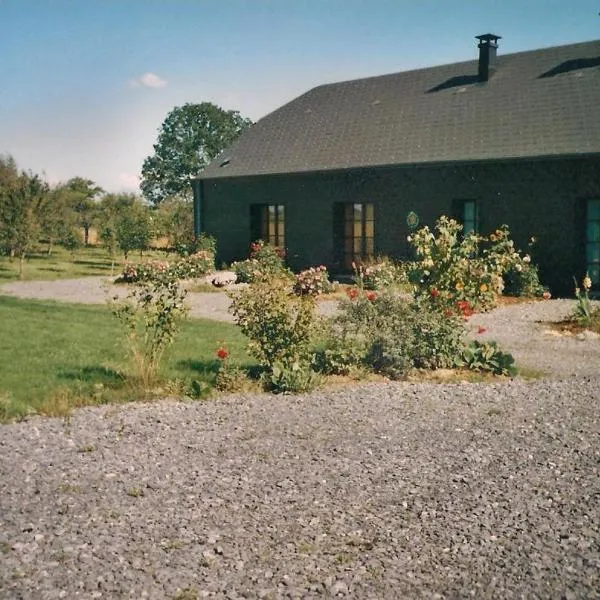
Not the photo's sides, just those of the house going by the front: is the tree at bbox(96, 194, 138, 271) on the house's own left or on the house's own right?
on the house's own right

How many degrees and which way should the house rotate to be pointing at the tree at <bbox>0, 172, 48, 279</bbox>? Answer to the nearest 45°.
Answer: approximately 45° to its right

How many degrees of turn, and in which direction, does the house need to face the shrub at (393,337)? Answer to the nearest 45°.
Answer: approximately 45° to its left

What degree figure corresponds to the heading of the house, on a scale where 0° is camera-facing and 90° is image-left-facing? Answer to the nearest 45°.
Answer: approximately 45°

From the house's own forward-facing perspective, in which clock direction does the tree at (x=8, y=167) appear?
The tree is roughly at 3 o'clock from the house.

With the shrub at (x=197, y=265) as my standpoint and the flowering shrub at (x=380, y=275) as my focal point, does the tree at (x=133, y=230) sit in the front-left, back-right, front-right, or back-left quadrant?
back-left

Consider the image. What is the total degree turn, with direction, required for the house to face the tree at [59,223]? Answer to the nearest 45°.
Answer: approximately 90° to its right

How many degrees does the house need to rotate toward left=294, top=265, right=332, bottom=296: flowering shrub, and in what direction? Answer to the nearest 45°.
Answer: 0° — it already faces it

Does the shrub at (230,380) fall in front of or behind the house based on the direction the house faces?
in front

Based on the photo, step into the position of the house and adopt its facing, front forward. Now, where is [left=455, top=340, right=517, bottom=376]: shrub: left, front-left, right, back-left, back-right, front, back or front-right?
front-left
